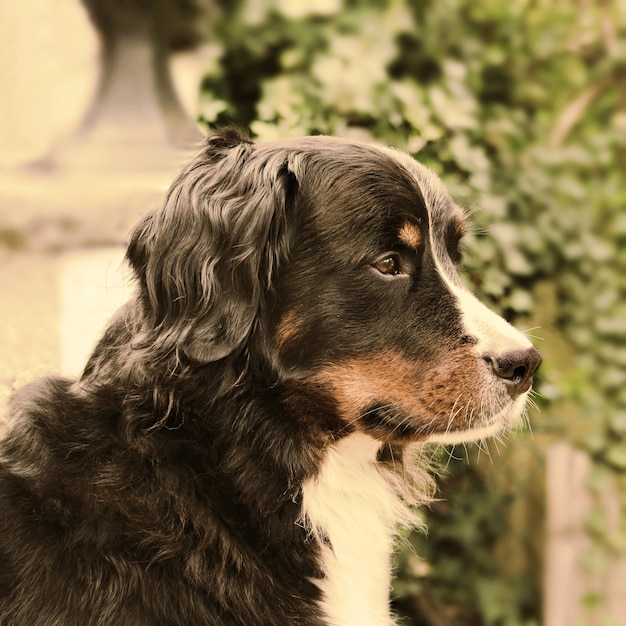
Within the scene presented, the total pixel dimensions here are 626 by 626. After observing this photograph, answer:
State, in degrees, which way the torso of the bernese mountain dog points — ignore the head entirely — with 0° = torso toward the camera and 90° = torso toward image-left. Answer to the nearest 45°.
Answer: approximately 270°
